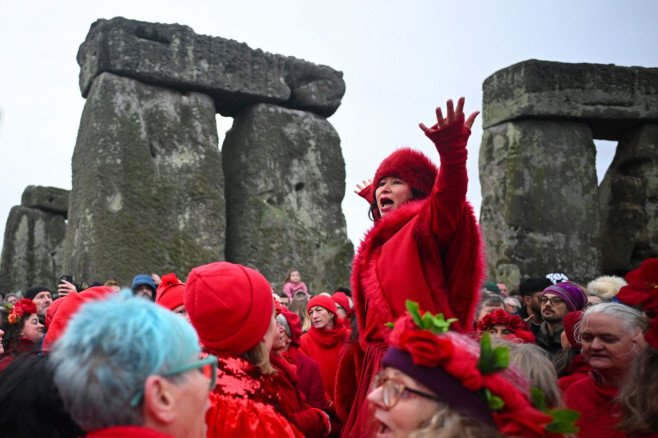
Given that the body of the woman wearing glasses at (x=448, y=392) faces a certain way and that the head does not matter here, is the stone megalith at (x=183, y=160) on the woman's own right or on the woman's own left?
on the woman's own right

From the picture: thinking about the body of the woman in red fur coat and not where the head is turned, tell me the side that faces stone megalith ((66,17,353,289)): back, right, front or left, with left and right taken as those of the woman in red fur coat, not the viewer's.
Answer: right

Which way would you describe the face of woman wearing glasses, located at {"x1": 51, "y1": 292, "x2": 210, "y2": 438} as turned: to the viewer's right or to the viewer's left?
to the viewer's right

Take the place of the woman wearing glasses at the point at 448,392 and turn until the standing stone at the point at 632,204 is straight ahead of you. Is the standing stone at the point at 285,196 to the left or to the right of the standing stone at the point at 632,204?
left

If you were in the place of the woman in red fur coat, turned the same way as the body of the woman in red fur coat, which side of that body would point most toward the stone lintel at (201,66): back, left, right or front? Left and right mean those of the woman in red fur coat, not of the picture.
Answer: right
